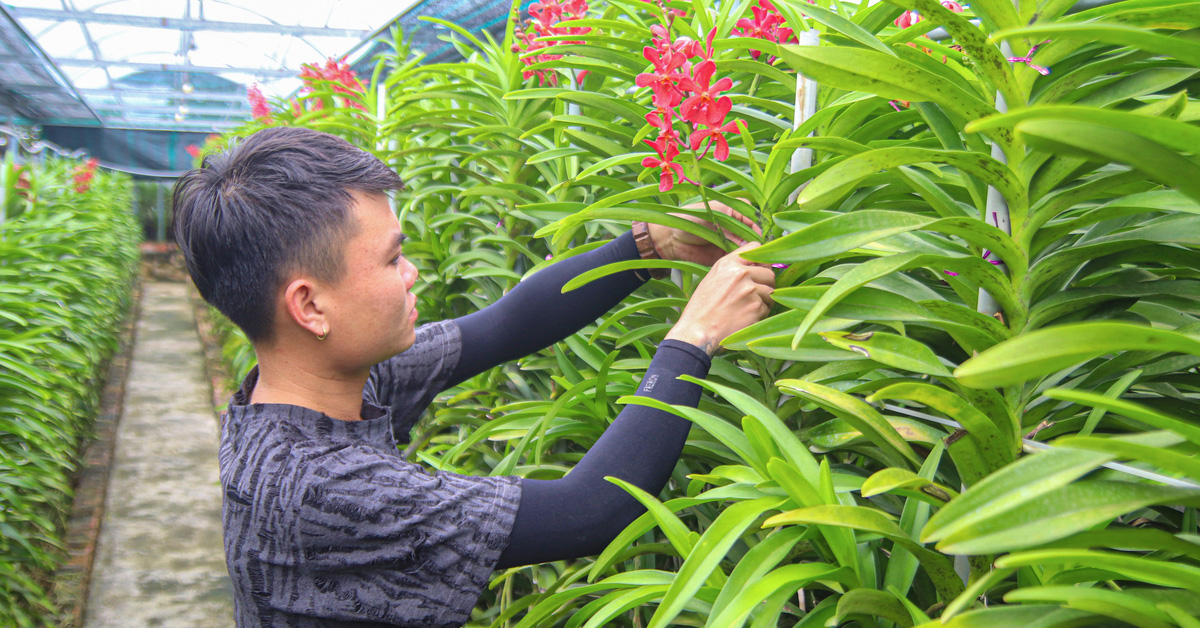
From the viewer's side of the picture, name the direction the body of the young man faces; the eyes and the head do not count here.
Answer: to the viewer's right

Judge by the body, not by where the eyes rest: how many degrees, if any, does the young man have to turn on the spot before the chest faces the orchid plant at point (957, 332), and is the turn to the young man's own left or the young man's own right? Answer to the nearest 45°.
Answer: approximately 45° to the young man's own right

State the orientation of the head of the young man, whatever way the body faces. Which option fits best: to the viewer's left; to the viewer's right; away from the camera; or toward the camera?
to the viewer's right
